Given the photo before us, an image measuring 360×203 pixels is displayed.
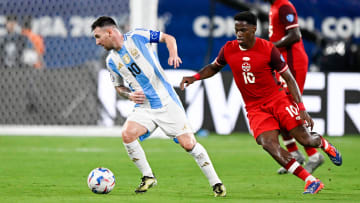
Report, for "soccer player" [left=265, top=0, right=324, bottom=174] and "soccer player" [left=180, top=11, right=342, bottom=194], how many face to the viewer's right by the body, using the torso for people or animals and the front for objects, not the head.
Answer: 0

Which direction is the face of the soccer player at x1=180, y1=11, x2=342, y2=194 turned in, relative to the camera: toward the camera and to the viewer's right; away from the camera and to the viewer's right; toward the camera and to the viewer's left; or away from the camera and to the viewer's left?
toward the camera and to the viewer's left

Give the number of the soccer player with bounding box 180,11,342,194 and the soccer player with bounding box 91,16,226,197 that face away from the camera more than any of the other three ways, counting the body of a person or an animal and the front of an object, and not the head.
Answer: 0

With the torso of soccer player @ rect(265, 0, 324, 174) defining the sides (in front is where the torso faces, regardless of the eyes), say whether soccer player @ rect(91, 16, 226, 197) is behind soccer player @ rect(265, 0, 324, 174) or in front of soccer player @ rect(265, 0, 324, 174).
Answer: in front

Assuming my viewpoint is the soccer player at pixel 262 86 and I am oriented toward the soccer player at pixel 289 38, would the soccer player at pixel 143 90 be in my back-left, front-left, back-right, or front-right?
back-left

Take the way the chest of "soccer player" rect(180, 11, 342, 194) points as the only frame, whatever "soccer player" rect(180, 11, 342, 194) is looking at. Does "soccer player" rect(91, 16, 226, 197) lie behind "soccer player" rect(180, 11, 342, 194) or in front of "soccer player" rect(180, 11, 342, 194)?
in front

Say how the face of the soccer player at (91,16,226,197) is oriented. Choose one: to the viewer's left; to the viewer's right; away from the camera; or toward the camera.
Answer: to the viewer's left

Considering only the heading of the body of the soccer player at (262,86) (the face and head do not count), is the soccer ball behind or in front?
in front

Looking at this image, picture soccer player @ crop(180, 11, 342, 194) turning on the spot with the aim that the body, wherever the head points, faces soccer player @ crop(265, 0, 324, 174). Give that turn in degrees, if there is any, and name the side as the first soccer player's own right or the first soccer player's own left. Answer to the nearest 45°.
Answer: approximately 135° to the first soccer player's own right

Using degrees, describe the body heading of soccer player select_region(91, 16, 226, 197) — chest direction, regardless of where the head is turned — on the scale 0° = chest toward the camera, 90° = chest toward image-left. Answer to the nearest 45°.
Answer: approximately 45°
